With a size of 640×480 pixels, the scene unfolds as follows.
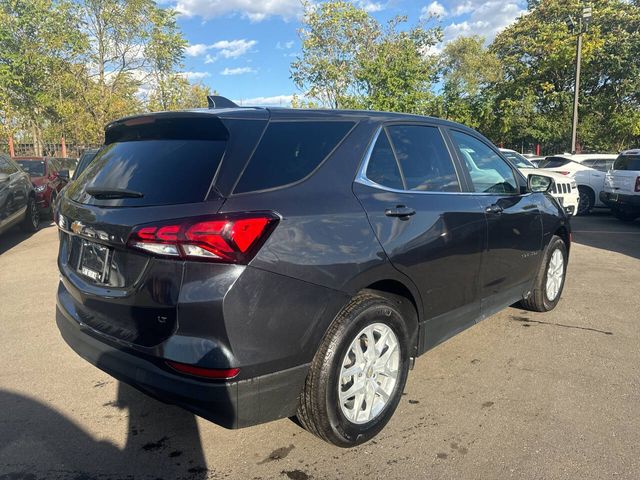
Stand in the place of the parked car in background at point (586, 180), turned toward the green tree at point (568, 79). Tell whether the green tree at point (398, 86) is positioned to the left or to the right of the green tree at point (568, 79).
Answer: left

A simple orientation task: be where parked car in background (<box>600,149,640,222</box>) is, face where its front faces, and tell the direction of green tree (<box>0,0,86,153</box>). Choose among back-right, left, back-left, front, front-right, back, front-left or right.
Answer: back-left

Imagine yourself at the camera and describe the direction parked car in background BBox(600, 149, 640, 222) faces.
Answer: facing away from the viewer and to the right of the viewer

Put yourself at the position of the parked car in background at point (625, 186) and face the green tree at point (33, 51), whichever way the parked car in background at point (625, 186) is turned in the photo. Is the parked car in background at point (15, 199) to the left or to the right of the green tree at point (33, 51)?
left

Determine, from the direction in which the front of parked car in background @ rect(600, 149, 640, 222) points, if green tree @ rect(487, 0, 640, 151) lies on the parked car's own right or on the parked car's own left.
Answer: on the parked car's own left

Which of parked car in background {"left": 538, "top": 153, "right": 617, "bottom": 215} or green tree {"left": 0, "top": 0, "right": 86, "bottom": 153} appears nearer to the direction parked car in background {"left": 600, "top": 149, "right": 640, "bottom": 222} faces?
the parked car in background

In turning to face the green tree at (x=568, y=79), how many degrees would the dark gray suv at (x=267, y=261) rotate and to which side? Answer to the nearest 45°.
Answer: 0° — it already faces it

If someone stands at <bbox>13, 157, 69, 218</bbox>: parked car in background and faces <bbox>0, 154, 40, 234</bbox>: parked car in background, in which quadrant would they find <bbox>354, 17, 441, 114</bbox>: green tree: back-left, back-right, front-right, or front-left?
back-left

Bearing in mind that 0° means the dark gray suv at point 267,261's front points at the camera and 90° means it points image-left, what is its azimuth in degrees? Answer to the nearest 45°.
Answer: approximately 225°

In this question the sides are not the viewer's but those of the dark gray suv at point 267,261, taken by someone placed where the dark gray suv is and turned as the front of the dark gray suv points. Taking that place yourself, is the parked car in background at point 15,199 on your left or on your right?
on your left

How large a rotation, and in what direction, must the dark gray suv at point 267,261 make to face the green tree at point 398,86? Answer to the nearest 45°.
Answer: approximately 45° to its left
